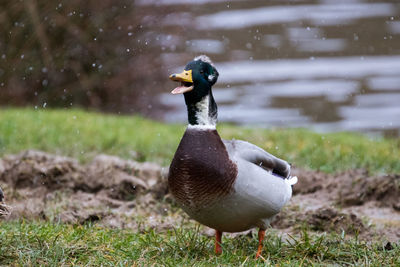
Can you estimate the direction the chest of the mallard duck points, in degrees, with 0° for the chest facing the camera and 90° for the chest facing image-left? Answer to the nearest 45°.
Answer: approximately 45°
